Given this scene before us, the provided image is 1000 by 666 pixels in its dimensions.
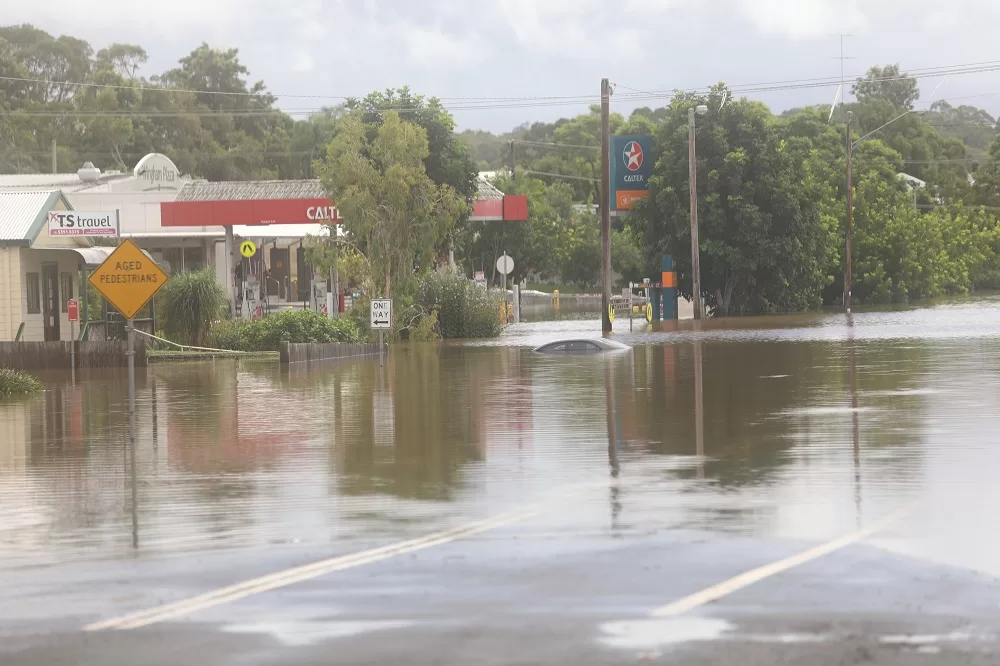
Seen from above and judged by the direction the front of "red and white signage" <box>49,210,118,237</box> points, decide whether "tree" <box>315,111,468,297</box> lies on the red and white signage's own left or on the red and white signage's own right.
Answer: on the red and white signage's own left

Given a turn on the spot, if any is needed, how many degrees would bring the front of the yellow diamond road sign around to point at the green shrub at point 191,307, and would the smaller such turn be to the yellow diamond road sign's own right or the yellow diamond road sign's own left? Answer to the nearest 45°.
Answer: approximately 180°

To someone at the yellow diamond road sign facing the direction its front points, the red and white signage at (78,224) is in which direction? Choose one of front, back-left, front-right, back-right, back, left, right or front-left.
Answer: back

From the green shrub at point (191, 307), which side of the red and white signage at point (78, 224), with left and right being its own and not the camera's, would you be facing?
left

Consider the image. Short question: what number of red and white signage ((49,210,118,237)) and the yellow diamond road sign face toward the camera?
2

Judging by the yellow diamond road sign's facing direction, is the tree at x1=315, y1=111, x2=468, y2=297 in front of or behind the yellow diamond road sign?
behind

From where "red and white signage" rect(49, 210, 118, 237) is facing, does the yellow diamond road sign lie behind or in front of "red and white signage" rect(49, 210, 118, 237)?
in front

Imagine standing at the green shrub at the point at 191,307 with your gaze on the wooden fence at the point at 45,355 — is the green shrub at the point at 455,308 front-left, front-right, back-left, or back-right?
back-left

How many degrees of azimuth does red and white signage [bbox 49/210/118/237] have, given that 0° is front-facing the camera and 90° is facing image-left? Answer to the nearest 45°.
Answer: approximately 0°
